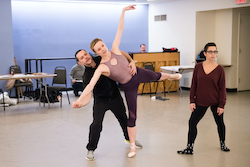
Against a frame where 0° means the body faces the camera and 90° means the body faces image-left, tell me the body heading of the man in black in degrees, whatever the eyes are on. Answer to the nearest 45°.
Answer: approximately 0°

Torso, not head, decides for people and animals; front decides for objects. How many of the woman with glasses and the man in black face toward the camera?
2

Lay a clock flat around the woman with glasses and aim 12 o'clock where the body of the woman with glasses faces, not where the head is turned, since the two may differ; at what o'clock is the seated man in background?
The seated man in background is roughly at 5 o'clock from the woman with glasses.

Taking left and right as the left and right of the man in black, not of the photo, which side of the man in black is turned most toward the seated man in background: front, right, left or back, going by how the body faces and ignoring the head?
back

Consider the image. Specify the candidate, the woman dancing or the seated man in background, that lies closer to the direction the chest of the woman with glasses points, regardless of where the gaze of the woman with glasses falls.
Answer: the woman dancing

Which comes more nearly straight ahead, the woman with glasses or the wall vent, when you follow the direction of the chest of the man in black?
the woman with glasses

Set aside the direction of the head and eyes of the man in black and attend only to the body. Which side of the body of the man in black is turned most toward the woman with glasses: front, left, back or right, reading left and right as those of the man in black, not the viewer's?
left
